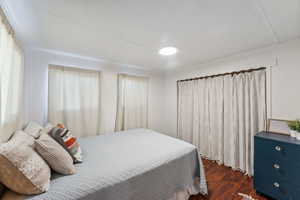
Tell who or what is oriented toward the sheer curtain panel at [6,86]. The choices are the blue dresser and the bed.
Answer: the blue dresser

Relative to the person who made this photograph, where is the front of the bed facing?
facing away from the viewer and to the right of the viewer

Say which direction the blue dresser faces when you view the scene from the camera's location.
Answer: facing the viewer and to the left of the viewer

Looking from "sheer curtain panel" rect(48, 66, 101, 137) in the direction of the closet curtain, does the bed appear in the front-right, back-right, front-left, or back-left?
front-right

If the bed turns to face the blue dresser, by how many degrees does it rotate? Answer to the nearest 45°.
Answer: approximately 45° to its right

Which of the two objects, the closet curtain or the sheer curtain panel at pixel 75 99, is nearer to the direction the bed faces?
the closet curtain

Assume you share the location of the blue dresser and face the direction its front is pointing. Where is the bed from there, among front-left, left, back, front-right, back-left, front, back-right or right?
front

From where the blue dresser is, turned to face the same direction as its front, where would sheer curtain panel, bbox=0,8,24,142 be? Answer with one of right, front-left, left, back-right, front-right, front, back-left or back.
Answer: front

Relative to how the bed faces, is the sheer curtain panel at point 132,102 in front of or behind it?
in front

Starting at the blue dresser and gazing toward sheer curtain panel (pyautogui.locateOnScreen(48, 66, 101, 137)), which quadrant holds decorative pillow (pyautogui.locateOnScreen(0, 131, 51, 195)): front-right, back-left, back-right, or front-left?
front-left

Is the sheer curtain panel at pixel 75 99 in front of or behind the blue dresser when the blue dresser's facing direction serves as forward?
in front
